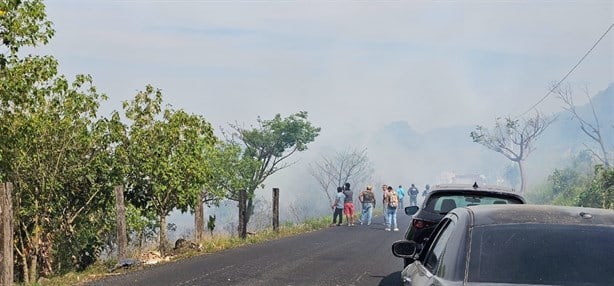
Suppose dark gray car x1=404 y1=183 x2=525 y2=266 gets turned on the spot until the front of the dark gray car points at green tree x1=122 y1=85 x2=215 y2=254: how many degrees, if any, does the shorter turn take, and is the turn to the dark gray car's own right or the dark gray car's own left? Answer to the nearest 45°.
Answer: approximately 45° to the dark gray car's own left

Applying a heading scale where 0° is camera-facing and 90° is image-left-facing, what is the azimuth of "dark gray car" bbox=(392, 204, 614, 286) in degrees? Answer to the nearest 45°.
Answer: approximately 180°

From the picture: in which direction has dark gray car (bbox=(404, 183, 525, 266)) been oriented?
away from the camera

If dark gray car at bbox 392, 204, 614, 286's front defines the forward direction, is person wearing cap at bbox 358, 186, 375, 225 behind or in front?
in front

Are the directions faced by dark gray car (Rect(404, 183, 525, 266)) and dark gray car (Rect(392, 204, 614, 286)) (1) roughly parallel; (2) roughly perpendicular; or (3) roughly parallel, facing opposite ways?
roughly parallel

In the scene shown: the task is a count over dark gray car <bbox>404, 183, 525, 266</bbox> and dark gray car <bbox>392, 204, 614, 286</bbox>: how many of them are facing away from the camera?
2

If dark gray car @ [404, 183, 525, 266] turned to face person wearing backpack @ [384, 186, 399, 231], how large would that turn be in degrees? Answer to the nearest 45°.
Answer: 0° — it already faces them

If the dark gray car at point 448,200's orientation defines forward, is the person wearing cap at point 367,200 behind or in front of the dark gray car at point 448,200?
in front

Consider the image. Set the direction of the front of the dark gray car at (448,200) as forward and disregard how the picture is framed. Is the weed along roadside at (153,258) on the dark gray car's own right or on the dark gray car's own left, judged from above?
on the dark gray car's own left
